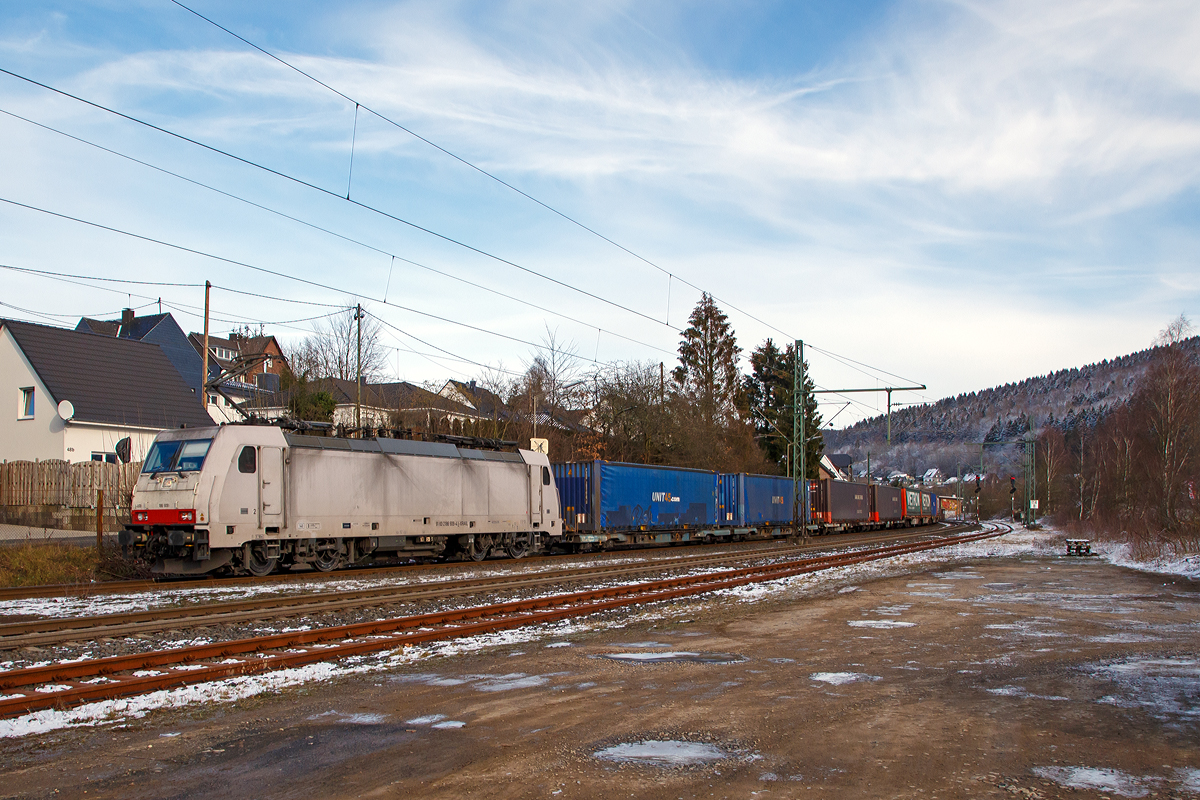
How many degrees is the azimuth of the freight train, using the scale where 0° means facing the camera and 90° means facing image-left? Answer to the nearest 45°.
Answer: approximately 45°

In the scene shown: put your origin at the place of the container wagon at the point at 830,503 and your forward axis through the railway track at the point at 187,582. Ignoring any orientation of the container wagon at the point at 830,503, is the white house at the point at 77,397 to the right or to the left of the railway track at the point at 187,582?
right

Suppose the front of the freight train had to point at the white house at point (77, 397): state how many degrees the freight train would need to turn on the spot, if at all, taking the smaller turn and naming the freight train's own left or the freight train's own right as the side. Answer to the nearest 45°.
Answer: approximately 90° to the freight train's own right
